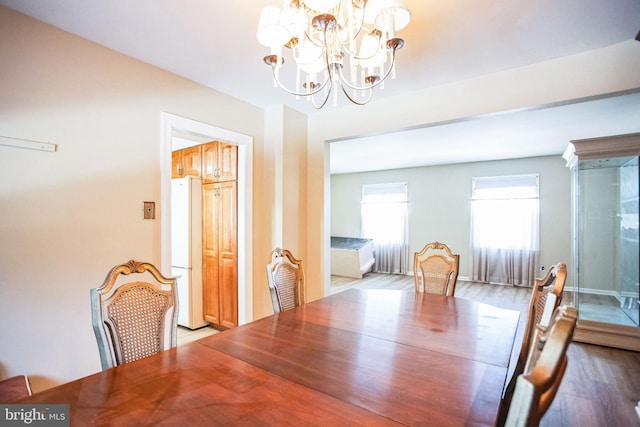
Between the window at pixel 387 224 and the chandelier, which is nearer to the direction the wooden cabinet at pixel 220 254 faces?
the chandelier

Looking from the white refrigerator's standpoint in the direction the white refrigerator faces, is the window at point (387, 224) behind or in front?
behind

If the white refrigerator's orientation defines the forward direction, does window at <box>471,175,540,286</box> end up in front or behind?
behind

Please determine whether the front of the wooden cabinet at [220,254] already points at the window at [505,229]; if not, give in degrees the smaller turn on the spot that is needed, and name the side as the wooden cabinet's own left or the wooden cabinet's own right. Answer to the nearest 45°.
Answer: approximately 135° to the wooden cabinet's own left

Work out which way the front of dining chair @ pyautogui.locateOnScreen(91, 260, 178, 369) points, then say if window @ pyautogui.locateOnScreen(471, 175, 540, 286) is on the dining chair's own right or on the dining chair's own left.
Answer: on the dining chair's own left

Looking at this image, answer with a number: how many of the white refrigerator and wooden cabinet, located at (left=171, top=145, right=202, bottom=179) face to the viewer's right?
0

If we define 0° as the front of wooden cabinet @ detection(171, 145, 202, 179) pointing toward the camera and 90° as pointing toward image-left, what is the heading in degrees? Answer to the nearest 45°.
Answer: approximately 45°

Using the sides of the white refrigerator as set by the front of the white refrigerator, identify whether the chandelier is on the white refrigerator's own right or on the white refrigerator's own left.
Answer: on the white refrigerator's own left

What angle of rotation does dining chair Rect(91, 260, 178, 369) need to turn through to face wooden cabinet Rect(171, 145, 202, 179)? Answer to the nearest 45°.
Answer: approximately 135° to its left

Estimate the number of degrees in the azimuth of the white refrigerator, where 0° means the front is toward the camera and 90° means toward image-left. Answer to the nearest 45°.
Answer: approximately 45°

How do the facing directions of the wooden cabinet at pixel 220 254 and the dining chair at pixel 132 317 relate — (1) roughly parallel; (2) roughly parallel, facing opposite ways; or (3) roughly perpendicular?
roughly perpendicular

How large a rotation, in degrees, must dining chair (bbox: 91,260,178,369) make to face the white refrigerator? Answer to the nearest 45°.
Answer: approximately 135° to its left
